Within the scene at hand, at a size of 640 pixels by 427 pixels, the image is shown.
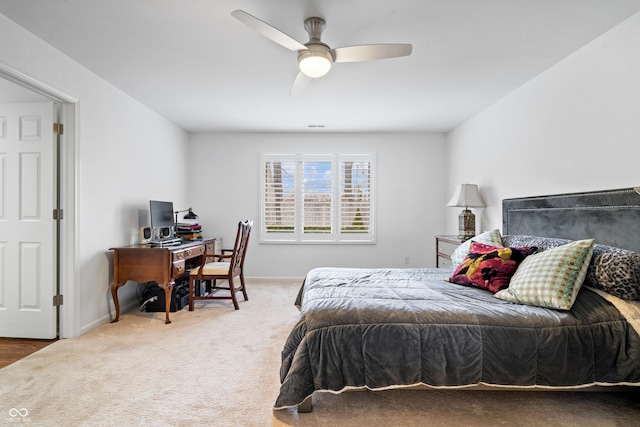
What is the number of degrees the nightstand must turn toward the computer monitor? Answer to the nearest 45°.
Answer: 0° — it already faces it

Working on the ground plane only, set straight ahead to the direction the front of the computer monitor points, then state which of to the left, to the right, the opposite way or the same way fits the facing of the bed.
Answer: the opposite way

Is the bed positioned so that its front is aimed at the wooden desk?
yes

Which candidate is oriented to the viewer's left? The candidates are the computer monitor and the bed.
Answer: the bed

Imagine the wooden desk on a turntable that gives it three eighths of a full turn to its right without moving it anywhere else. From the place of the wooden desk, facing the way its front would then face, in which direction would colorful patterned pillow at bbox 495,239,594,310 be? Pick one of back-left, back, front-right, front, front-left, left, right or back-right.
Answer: back-left

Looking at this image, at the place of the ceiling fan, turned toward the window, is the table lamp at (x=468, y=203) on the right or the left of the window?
right

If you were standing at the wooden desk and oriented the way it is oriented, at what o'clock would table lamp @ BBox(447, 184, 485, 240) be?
The table lamp is roughly at 11 o'clock from the wooden desk.

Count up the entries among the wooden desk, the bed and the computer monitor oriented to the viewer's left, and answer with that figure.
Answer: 1

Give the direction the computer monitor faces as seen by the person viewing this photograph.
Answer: facing the viewer and to the right of the viewer

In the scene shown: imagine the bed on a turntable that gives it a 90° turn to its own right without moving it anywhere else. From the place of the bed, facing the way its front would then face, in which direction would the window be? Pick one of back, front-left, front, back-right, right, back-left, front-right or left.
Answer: front-left

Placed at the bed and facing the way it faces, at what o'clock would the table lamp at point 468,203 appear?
The table lamp is roughly at 3 o'clock from the bed.

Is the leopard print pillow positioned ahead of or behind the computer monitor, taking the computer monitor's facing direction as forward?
ahead

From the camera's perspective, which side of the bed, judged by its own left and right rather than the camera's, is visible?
left

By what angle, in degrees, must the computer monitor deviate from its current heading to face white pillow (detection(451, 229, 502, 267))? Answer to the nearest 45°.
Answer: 0° — it already faces it

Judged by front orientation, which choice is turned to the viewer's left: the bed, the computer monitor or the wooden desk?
the bed

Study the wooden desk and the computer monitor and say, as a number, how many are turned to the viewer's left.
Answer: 0
